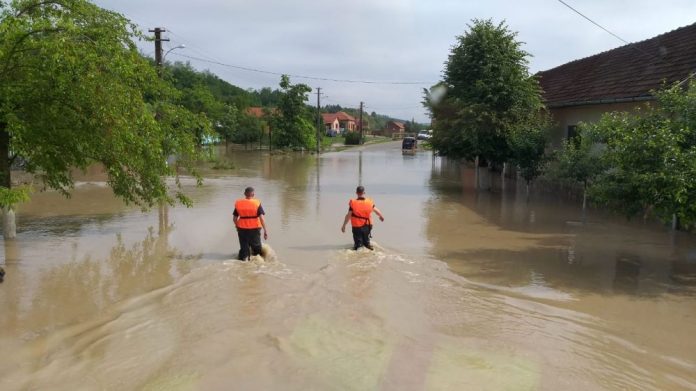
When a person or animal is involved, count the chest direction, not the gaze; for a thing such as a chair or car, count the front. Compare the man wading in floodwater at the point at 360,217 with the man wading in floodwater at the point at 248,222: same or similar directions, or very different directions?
same or similar directions

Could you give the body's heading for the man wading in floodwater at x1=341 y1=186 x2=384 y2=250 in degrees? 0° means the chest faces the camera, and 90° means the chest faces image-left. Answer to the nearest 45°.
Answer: approximately 180°

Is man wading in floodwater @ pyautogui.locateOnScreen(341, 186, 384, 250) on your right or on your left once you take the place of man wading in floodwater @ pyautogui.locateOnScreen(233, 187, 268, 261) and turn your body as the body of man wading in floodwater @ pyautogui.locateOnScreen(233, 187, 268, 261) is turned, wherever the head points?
on your right

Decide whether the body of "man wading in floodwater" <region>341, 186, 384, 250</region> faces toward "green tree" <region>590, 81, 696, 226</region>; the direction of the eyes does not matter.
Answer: no

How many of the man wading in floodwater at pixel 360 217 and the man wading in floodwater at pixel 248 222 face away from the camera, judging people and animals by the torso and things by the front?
2

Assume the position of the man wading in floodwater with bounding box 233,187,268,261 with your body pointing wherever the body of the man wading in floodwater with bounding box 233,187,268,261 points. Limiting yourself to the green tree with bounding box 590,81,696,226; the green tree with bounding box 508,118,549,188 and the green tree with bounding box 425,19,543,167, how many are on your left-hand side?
0

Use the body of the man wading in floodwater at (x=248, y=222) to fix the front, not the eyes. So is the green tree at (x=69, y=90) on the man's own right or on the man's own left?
on the man's own left

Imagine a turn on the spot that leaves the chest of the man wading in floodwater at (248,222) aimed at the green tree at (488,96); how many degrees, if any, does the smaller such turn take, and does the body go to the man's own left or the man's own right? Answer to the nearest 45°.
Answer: approximately 45° to the man's own right

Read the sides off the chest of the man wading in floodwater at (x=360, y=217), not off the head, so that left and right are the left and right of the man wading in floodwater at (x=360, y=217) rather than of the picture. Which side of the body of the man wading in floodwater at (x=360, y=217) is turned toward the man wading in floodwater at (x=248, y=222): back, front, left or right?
left

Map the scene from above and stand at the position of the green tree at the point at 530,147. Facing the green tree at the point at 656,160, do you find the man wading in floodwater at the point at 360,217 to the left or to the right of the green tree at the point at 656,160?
right

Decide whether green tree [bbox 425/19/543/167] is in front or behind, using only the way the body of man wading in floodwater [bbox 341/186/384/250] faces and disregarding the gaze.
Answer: in front

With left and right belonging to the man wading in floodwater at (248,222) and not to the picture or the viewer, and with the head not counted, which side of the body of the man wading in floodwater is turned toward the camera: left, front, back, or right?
back
